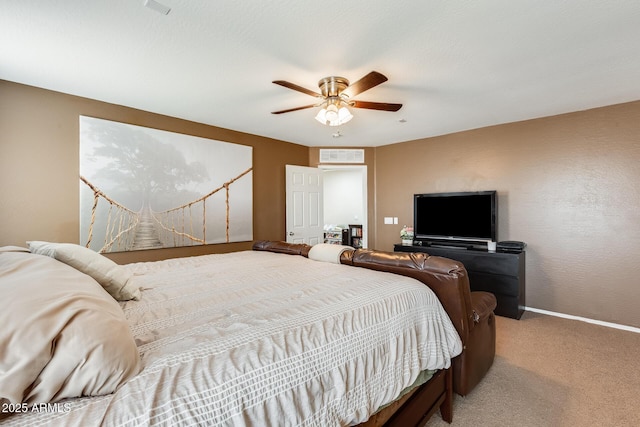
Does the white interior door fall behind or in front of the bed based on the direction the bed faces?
in front

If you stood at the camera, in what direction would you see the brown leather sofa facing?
facing away from the viewer and to the right of the viewer

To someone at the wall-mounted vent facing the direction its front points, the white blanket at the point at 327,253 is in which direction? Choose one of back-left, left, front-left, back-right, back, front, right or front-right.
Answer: front

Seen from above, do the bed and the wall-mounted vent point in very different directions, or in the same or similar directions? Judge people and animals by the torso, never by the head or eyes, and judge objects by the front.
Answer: very different directions

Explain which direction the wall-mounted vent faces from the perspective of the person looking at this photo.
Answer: facing the viewer

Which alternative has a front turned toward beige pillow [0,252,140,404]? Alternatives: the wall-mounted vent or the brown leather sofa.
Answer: the wall-mounted vent

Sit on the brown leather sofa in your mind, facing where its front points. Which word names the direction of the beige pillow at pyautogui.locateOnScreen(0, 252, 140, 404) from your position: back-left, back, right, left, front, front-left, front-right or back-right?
back

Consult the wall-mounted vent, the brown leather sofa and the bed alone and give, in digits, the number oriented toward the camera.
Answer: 1

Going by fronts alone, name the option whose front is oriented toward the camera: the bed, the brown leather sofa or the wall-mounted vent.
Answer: the wall-mounted vent

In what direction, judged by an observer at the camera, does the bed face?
facing away from the viewer and to the right of the viewer

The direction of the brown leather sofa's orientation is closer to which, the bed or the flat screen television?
the flat screen television

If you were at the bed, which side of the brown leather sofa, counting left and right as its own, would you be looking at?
back

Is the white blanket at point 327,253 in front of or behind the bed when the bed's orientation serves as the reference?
in front

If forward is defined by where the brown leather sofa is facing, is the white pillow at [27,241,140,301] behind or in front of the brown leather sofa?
behind
